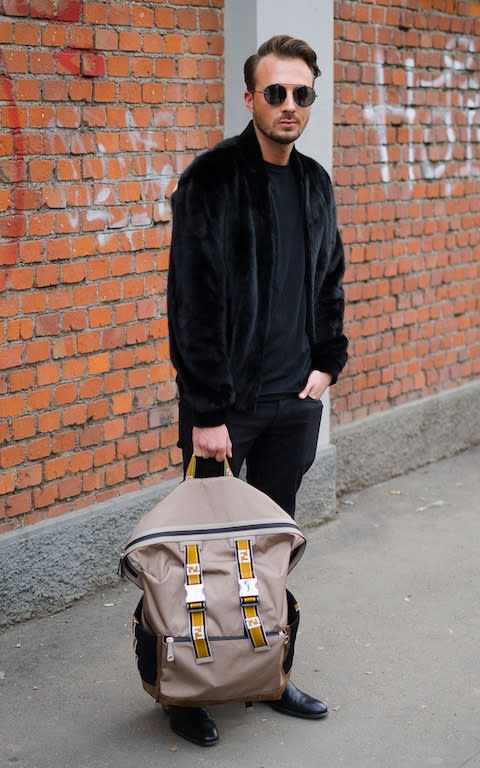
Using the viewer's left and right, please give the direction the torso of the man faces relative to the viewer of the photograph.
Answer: facing the viewer and to the right of the viewer
